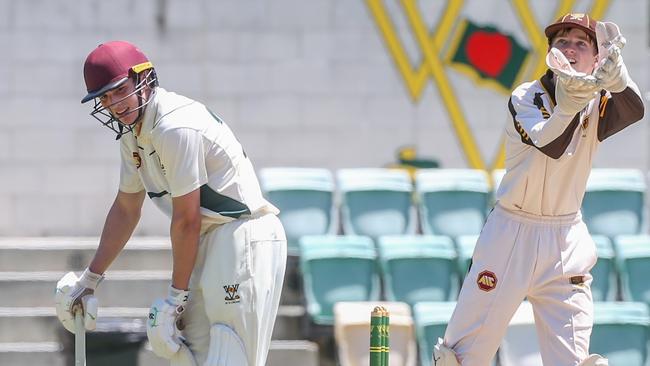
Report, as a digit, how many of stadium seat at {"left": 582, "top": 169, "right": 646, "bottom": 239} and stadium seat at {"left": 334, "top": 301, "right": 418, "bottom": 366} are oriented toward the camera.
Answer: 2

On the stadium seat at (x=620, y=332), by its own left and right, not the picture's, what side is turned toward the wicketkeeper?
front

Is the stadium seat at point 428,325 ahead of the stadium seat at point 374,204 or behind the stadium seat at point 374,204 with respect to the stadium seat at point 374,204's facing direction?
ahead

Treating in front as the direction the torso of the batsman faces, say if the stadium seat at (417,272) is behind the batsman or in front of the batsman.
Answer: behind

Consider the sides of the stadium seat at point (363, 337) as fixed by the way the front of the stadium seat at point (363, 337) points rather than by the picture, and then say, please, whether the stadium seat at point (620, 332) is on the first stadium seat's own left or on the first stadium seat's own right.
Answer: on the first stadium seat's own left

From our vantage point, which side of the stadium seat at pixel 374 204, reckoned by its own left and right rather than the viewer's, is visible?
front

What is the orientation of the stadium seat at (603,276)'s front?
toward the camera

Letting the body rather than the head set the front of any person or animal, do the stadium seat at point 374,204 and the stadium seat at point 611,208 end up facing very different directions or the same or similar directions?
same or similar directions

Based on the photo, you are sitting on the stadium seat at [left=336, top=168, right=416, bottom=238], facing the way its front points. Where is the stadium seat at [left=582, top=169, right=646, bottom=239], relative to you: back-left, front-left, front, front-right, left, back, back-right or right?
left

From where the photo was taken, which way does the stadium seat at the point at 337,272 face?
toward the camera

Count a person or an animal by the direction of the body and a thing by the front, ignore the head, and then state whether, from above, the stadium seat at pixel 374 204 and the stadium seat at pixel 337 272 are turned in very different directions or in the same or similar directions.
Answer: same or similar directions
